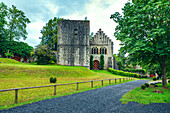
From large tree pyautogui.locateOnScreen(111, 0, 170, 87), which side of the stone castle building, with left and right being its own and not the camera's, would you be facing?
front

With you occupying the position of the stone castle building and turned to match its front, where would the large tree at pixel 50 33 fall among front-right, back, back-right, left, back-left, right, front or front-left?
back-right

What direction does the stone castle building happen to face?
toward the camera

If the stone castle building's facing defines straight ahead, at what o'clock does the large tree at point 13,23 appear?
The large tree is roughly at 3 o'clock from the stone castle building.

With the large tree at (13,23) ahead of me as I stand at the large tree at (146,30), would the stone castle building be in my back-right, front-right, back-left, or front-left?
front-right
